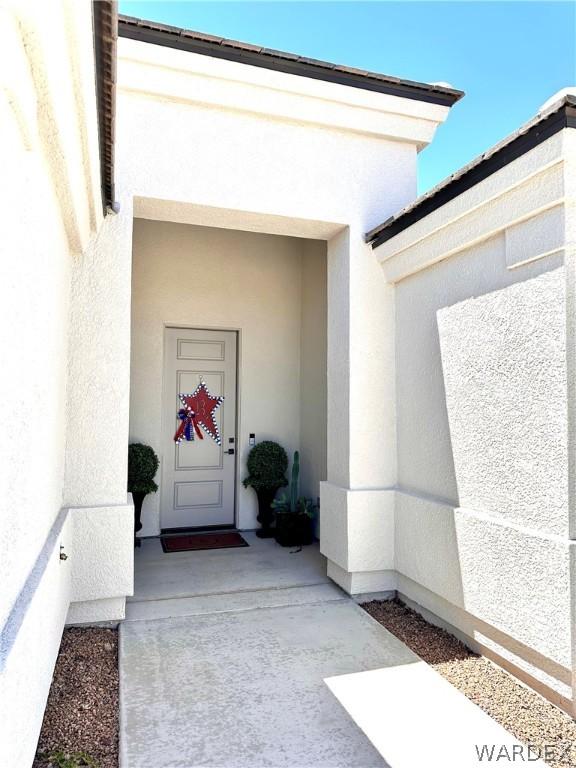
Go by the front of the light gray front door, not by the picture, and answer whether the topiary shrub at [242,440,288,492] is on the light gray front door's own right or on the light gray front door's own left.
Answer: on the light gray front door's own left

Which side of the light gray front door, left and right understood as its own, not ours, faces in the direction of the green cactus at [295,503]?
left

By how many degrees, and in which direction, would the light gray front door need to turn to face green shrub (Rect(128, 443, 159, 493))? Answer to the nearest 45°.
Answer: approximately 45° to its right

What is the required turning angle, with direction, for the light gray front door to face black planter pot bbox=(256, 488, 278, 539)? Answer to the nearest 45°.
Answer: approximately 90° to its left

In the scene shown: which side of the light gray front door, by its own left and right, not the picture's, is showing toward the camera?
front

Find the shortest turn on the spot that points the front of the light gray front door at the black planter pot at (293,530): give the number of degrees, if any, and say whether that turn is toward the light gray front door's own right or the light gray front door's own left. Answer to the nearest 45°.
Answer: approximately 45° to the light gray front door's own left
